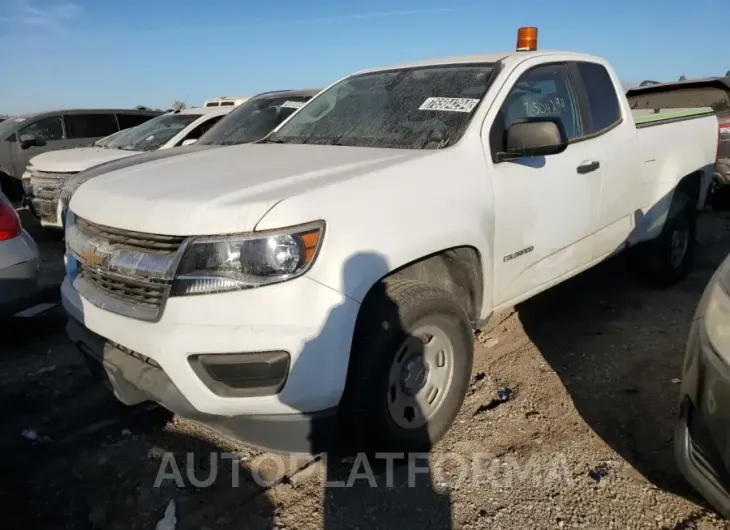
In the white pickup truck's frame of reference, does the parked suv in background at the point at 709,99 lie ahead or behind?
behind

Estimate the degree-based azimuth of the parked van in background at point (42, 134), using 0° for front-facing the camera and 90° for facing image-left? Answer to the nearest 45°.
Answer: approximately 45°

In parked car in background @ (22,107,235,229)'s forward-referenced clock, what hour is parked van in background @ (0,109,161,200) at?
parked van in background @ (0,109,161,200) is roughly at 4 o'clock from parked car in background @ (22,107,235,229).

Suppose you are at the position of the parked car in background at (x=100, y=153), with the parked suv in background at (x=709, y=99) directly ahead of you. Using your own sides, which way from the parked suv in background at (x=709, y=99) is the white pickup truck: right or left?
right

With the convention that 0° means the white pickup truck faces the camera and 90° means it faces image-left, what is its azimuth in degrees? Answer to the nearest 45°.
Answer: approximately 45°

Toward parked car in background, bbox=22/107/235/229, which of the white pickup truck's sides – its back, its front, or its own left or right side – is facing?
right

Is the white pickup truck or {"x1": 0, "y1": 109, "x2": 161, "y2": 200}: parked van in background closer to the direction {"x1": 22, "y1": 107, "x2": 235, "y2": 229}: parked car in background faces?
the white pickup truck

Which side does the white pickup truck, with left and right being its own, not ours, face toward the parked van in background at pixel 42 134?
right
